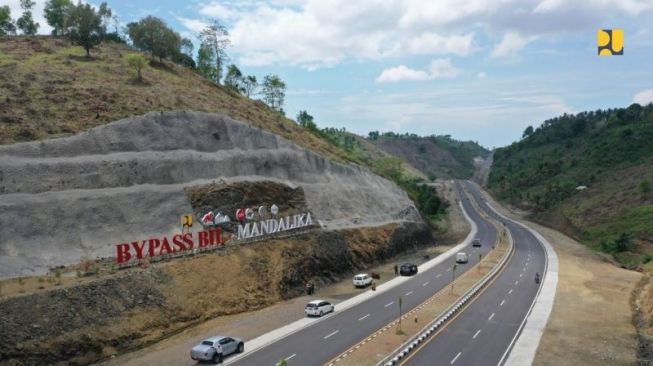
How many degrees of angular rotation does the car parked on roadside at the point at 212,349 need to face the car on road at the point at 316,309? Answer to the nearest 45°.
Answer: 0° — it already faces it

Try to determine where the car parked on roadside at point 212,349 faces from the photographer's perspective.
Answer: facing away from the viewer and to the right of the viewer

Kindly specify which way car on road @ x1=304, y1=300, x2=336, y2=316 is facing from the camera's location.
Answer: facing away from the viewer and to the right of the viewer

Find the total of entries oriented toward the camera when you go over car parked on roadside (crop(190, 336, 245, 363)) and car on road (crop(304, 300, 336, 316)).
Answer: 0

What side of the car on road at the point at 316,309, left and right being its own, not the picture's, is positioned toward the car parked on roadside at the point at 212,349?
back

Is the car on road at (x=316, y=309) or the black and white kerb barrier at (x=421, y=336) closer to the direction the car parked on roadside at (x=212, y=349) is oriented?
the car on road

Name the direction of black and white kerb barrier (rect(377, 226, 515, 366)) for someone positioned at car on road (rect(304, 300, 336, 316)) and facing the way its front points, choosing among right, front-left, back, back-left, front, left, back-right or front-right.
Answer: right

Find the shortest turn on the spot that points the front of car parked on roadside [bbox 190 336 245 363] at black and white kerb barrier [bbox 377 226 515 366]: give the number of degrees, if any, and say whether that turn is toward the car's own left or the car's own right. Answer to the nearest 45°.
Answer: approximately 45° to the car's own right

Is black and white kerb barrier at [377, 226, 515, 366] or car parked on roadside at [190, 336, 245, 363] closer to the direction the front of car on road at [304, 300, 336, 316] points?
the black and white kerb barrier
